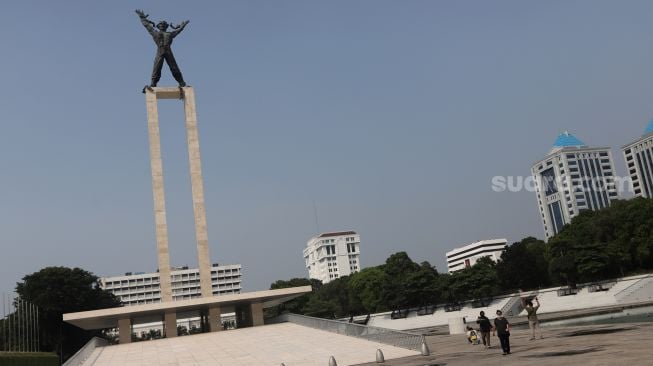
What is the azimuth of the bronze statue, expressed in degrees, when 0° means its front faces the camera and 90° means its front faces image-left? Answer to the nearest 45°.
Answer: approximately 0°

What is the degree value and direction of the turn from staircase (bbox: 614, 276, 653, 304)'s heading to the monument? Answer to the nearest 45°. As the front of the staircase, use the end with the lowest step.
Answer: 0° — it already faces it

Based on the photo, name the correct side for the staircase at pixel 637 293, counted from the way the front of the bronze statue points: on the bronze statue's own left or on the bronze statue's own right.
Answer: on the bronze statue's own left

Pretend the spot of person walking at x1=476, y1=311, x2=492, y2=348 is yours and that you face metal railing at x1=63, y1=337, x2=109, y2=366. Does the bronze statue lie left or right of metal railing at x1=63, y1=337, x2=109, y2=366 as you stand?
right

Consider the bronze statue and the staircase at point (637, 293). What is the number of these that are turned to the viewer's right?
0

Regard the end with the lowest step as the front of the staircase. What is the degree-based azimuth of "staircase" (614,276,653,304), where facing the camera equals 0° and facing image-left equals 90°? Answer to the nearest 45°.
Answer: approximately 45°

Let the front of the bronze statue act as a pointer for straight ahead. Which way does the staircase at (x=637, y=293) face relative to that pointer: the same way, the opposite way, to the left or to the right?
to the right

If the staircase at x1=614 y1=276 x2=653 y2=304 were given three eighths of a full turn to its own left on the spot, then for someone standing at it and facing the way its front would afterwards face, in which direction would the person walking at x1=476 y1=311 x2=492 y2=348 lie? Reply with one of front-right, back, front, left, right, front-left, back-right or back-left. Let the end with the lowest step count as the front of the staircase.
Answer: right

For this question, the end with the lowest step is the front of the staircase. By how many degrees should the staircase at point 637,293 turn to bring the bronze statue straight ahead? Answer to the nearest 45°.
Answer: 0° — it already faces it

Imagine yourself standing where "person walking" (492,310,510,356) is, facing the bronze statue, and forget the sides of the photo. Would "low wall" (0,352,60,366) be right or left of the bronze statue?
left
